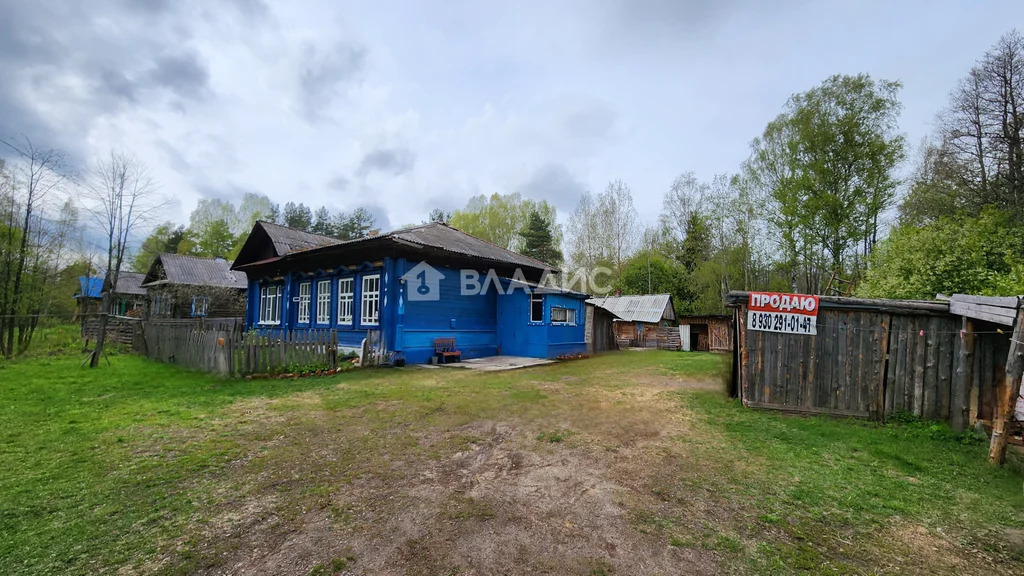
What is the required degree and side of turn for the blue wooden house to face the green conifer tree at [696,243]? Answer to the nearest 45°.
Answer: approximately 180°

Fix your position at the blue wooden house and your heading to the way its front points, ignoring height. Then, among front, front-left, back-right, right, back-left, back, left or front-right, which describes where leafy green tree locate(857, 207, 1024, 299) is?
left

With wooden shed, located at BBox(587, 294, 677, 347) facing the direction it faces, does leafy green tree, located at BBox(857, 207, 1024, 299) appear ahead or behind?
ahead

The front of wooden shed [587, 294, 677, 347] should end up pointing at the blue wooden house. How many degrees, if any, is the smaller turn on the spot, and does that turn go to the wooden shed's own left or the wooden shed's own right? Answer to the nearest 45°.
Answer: approximately 45° to the wooden shed's own right

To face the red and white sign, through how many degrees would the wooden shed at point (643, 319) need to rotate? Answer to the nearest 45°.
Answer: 0° — it already faces it

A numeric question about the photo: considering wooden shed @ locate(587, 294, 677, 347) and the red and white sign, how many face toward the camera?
2

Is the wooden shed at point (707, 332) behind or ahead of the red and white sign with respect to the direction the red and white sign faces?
behind

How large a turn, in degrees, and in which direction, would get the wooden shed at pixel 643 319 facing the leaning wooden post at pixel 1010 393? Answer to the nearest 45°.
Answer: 0° — it already faces it

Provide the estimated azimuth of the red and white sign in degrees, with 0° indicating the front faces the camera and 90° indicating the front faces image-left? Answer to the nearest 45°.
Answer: approximately 0°

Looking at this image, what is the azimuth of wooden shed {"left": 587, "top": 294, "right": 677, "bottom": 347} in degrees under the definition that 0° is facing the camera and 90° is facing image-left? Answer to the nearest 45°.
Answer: approximately 0°

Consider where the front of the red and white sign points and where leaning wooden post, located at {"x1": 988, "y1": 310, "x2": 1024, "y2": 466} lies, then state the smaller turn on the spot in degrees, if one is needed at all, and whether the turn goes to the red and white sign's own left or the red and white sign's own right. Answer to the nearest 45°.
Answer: approximately 45° to the red and white sign's own left
